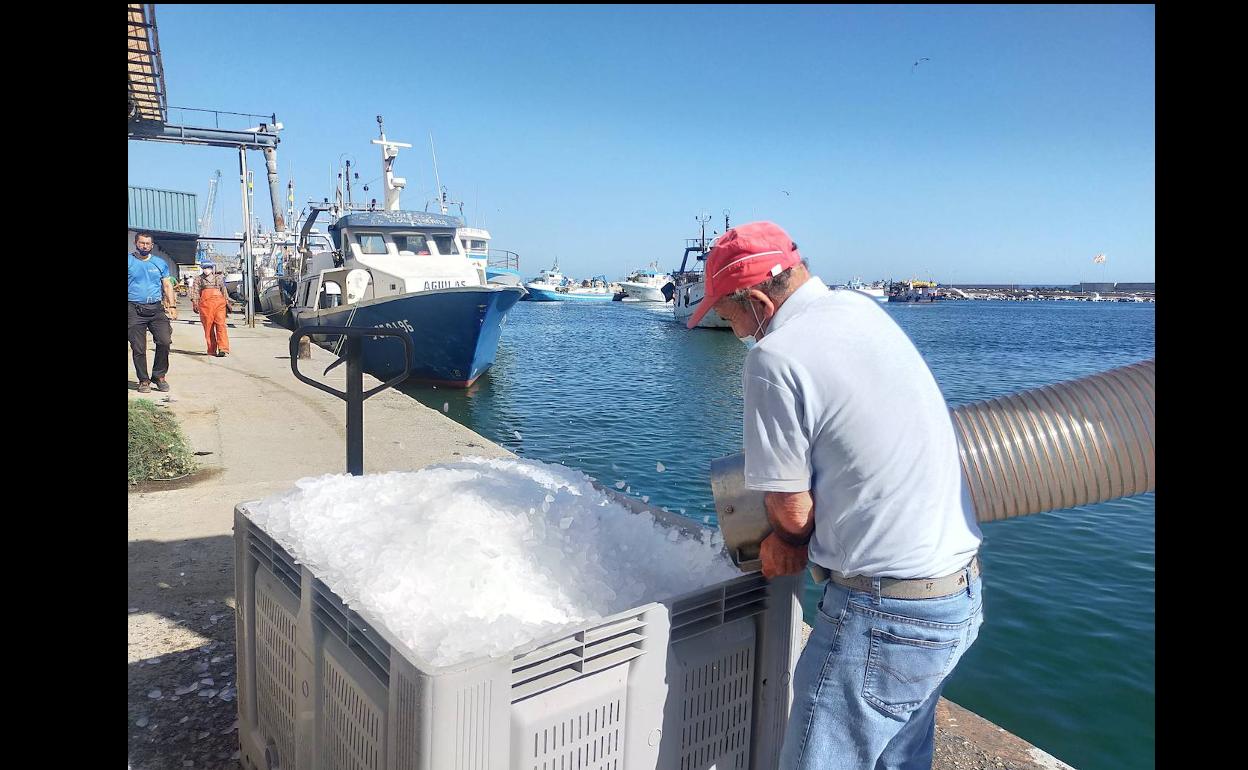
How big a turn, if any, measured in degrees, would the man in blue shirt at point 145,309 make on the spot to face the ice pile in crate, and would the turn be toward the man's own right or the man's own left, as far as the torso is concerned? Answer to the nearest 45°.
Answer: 0° — they already face it

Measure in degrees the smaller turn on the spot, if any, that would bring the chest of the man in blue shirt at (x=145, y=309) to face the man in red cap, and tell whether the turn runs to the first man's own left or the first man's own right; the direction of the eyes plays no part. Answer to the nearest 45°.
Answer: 0° — they already face them

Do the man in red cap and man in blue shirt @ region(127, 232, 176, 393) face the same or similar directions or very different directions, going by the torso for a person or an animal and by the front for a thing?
very different directions

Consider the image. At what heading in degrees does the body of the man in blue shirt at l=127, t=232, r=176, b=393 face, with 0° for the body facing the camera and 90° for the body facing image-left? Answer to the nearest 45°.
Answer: approximately 0°

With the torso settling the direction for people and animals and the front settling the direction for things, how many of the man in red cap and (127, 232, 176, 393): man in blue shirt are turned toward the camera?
1

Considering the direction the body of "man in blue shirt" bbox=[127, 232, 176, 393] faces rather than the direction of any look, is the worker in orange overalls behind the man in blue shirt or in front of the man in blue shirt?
behind
